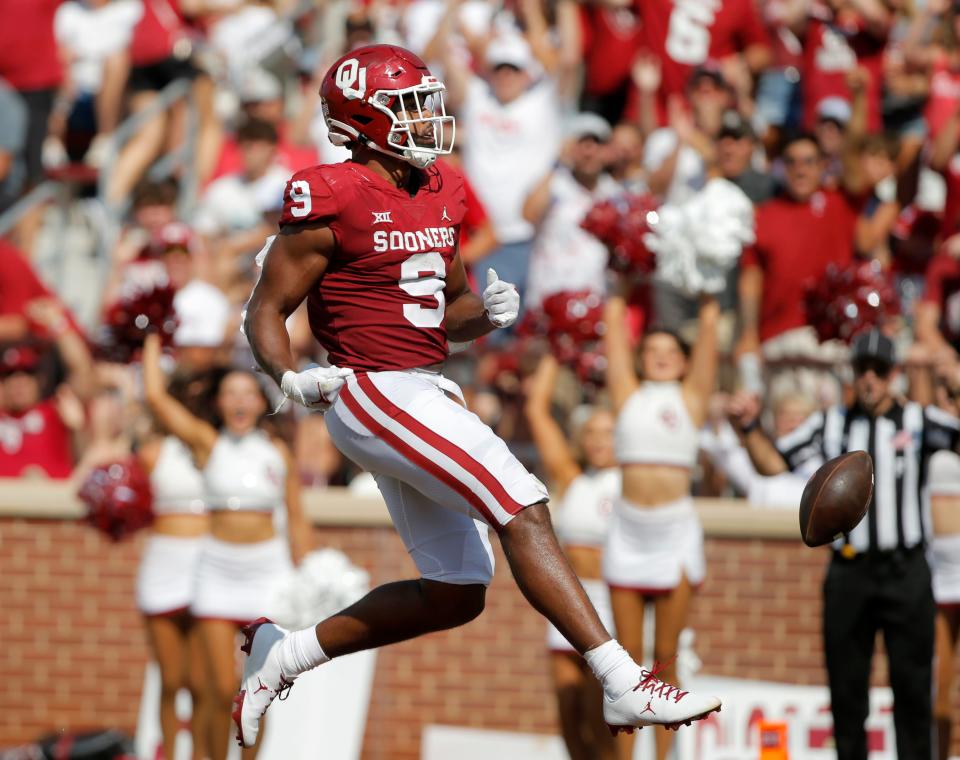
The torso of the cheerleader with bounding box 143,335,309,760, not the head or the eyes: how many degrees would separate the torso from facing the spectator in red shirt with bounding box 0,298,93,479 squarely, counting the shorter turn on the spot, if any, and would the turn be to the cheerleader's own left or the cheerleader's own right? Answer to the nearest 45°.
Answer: approximately 135° to the cheerleader's own right

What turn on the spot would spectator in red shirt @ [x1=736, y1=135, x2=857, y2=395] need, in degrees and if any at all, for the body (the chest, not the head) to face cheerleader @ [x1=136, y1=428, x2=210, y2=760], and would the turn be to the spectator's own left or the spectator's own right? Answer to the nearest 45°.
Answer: approximately 90° to the spectator's own right

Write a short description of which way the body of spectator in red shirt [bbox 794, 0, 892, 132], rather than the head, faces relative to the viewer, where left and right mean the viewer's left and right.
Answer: facing the viewer

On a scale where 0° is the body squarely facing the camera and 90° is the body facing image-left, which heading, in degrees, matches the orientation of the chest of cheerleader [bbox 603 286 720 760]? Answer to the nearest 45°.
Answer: approximately 0°

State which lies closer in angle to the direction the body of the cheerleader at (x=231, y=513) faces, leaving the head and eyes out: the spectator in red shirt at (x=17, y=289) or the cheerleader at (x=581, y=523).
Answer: the cheerleader

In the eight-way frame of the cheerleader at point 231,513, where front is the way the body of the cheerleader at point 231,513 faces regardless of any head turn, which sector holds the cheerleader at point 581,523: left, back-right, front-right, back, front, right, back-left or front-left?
left

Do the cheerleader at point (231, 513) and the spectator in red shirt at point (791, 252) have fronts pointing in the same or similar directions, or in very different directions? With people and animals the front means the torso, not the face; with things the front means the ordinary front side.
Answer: same or similar directions

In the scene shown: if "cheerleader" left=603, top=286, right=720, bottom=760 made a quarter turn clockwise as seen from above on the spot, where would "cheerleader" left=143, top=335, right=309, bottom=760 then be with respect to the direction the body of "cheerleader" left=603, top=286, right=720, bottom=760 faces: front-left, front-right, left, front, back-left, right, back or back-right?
front

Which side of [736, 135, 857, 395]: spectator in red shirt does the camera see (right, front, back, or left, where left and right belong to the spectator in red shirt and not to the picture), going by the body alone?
front

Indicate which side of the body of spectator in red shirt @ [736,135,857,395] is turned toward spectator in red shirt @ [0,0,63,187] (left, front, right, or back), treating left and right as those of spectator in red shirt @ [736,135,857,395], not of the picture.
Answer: right

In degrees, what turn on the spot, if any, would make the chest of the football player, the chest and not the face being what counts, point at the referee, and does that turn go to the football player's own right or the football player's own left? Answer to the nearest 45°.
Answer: approximately 90° to the football player's own left

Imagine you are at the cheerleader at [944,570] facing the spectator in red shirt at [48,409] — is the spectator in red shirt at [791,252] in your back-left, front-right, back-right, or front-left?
front-right
